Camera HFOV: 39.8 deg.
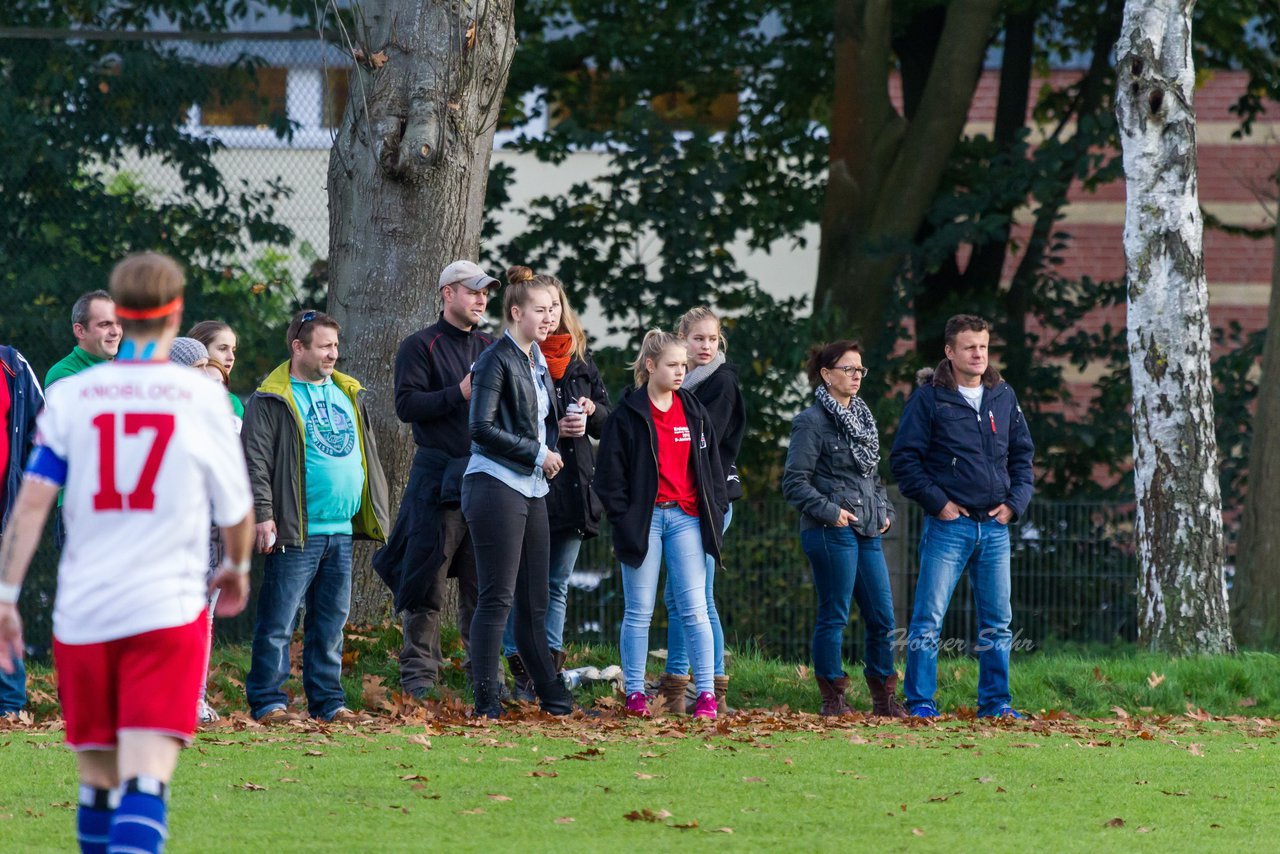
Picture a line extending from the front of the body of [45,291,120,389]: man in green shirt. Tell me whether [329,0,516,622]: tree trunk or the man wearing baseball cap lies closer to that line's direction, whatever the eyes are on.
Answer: the man wearing baseball cap

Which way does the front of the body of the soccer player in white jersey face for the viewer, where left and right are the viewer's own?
facing away from the viewer

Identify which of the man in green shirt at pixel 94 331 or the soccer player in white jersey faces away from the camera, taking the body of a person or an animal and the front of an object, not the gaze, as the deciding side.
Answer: the soccer player in white jersey

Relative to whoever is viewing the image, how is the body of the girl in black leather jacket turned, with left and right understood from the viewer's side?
facing the viewer and to the right of the viewer

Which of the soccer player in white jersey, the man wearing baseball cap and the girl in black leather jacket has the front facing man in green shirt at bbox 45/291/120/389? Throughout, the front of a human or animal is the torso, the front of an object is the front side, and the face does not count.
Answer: the soccer player in white jersey

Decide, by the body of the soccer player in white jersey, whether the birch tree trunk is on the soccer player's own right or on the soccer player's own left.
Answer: on the soccer player's own right

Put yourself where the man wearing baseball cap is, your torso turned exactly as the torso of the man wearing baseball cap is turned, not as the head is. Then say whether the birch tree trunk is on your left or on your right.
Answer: on your left

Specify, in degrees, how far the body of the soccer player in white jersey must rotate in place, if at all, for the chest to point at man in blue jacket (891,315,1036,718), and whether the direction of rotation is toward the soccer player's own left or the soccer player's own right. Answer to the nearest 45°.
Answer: approximately 45° to the soccer player's own right

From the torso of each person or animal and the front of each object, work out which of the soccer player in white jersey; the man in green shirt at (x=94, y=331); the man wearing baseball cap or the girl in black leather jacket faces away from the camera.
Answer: the soccer player in white jersey

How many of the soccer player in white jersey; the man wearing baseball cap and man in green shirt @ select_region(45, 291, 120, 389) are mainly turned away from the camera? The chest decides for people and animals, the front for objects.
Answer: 1

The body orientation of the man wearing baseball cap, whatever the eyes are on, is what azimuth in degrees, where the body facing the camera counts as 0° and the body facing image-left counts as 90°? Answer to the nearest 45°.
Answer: approximately 315°

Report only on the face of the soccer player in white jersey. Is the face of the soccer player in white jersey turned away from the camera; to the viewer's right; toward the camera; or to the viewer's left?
away from the camera

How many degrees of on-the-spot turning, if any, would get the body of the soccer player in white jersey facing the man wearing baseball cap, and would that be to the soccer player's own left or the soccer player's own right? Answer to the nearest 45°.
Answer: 0° — they already face them
